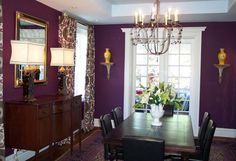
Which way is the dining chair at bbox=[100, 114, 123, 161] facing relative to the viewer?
to the viewer's right

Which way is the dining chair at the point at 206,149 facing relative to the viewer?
to the viewer's left

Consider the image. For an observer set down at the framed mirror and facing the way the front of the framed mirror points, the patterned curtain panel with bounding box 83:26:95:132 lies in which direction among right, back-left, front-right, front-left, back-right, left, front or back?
left

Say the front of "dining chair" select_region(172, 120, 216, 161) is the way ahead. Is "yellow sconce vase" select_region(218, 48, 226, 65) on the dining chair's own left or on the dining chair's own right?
on the dining chair's own right

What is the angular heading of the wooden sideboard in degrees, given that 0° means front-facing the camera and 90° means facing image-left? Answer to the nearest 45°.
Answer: approximately 315°

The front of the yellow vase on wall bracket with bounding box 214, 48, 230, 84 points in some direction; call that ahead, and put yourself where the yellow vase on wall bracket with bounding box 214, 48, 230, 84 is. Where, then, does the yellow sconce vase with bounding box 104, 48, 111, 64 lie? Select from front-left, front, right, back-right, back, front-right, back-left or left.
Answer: right

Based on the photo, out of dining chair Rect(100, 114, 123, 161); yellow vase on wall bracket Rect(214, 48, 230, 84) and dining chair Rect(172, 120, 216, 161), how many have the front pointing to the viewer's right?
1

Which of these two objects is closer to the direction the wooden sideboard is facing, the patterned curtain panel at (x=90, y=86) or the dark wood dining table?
the dark wood dining table

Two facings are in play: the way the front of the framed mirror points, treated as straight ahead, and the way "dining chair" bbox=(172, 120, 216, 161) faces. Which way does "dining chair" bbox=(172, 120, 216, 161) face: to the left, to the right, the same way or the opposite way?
the opposite way

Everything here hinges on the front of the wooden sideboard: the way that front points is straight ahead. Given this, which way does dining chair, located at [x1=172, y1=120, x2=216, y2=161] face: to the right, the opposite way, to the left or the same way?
the opposite way

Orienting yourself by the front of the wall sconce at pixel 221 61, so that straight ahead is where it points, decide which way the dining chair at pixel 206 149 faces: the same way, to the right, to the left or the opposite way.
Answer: to the right

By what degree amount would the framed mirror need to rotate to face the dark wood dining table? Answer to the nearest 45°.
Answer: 0° — it already faces it

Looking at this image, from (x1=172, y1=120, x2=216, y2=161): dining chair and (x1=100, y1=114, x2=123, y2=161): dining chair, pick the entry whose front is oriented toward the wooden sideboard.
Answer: (x1=172, y1=120, x2=216, y2=161): dining chair

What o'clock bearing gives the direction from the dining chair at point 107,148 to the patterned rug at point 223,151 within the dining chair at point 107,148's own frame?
The patterned rug is roughly at 11 o'clock from the dining chair.
